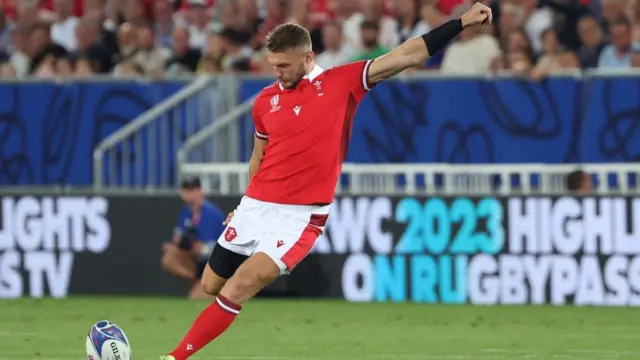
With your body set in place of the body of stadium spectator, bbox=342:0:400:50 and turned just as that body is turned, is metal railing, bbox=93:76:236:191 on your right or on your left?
on your right

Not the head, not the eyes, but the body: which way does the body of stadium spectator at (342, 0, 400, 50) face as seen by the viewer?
toward the camera

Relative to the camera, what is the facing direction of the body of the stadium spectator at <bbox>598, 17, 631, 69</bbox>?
toward the camera

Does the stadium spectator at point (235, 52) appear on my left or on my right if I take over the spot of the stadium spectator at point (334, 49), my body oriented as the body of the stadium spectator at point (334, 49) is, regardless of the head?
on my right

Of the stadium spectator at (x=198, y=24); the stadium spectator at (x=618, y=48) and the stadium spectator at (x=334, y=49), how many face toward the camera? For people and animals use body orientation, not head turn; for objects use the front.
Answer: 3

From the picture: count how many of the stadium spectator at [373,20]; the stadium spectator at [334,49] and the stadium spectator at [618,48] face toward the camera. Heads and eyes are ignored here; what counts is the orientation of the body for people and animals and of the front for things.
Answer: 3
